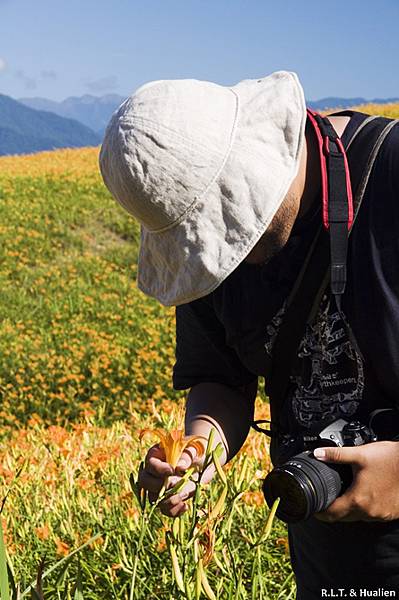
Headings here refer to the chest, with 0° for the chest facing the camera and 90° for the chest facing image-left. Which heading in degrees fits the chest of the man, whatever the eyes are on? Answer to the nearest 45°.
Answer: approximately 45°

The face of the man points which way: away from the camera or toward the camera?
toward the camera
